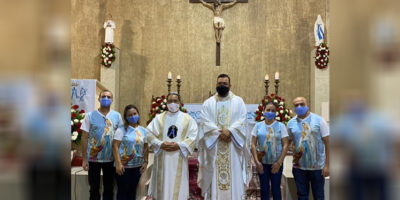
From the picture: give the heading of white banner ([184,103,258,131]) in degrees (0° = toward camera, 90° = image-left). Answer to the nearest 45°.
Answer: approximately 0°

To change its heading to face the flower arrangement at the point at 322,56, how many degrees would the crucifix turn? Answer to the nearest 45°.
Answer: approximately 45° to its left

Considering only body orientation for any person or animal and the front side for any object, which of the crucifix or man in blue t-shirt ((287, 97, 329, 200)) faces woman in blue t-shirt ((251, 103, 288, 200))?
the crucifix

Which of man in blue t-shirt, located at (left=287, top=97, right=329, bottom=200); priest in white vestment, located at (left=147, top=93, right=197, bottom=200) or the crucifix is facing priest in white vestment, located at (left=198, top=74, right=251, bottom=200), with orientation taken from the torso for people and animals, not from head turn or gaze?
the crucifix

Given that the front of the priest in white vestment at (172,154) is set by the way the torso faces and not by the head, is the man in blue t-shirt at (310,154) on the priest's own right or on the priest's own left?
on the priest's own left

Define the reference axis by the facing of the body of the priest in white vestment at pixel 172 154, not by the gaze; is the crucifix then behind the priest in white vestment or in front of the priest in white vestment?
behind

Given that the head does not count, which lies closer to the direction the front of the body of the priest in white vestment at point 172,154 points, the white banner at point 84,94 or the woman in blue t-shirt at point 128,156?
the woman in blue t-shirt
